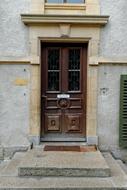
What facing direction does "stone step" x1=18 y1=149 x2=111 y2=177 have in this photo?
toward the camera

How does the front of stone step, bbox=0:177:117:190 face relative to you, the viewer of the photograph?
facing the viewer

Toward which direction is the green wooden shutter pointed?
toward the camera

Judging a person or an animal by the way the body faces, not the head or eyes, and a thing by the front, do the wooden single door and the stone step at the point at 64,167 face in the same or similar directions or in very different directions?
same or similar directions

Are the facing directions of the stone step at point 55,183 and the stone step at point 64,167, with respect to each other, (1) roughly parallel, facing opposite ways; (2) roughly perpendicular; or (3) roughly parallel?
roughly parallel

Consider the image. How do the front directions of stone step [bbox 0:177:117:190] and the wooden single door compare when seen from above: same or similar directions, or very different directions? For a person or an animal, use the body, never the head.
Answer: same or similar directions

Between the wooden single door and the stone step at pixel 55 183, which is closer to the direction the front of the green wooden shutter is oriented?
the stone step

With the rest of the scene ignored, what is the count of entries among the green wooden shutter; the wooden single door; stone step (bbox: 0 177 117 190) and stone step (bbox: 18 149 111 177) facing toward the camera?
4
